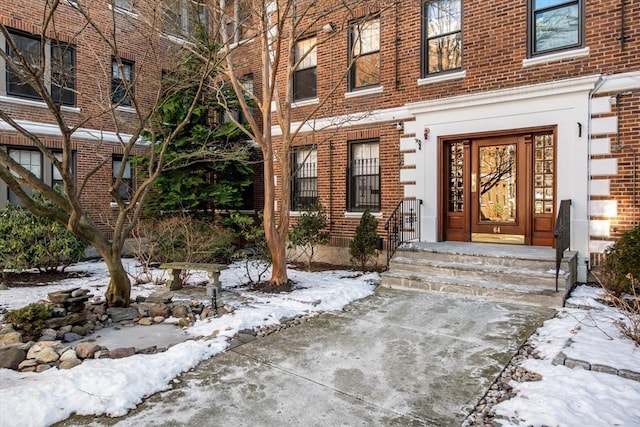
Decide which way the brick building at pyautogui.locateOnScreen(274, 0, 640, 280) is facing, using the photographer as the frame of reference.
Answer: facing the viewer and to the left of the viewer

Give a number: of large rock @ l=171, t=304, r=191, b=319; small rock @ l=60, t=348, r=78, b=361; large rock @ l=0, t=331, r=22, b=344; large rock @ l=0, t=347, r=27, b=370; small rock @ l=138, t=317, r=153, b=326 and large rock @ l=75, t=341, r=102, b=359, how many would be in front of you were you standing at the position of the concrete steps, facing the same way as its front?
6

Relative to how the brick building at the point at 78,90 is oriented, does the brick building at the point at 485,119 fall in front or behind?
in front

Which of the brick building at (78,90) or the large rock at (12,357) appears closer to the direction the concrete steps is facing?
the large rock

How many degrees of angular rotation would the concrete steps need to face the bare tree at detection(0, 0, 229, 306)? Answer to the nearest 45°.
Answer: approximately 45° to its right

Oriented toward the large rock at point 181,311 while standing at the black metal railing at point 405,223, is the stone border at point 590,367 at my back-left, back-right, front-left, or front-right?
front-left

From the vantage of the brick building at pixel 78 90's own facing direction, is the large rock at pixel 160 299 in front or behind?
in front

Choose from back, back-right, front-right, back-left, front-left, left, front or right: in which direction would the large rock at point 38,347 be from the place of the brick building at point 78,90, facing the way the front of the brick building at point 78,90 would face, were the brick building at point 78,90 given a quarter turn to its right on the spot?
front-left

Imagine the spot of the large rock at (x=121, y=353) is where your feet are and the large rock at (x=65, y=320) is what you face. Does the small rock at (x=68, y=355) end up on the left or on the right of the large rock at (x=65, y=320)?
left

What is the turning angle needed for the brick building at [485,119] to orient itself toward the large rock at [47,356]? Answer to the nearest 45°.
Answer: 0° — it already faces it

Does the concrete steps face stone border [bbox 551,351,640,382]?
no

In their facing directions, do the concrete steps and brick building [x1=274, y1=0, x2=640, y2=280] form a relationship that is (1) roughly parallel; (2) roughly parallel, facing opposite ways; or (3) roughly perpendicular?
roughly parallel

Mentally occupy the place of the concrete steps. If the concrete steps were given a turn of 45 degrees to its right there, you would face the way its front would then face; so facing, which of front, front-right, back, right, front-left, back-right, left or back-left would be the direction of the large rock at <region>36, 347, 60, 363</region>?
front-left

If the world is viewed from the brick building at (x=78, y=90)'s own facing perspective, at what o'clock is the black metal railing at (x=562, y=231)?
The black metal railing is roughly at 12 o'clock from the brick building.

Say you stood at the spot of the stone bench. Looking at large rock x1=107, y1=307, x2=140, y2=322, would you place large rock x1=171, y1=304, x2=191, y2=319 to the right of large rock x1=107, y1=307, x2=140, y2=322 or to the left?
left

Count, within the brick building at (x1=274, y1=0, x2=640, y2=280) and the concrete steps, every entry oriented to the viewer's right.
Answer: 0

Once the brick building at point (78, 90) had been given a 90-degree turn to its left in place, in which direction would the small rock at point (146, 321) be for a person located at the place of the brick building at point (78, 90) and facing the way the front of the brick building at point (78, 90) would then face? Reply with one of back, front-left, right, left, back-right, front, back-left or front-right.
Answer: back-right
